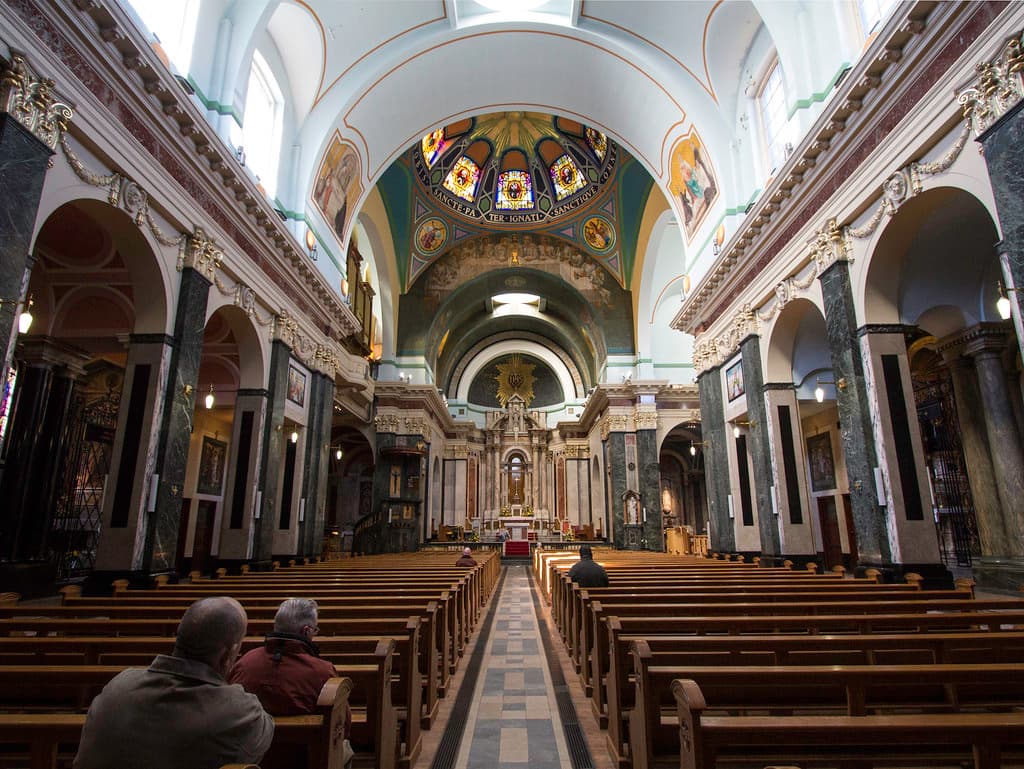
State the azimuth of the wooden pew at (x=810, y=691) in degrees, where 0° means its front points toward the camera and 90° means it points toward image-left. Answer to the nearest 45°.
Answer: approximately 180°

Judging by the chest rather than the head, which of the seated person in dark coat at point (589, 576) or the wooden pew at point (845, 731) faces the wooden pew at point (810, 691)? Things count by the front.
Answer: the wooden pew at point (845, 731)

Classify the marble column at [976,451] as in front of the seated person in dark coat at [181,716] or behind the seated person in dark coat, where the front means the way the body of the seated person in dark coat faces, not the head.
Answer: in front

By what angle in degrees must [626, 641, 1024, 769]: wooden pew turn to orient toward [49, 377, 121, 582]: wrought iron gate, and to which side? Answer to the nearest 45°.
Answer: approximately 90° to its left

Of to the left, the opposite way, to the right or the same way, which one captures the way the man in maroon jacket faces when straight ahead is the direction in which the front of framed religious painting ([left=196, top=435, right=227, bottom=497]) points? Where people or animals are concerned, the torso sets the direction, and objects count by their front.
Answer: to the left

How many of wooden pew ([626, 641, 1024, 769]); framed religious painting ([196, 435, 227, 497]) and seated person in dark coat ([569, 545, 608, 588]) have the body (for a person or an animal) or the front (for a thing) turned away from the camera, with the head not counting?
2

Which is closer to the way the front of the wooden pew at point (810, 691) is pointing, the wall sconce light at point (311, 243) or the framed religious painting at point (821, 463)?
the framed religious painting

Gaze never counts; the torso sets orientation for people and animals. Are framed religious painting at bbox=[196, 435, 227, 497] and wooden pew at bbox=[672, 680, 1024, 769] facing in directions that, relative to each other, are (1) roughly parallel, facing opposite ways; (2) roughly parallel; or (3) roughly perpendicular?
roughly perpendicular

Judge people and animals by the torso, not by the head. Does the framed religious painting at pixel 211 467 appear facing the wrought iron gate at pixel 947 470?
yes

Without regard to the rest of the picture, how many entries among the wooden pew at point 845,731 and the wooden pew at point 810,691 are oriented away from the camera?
2

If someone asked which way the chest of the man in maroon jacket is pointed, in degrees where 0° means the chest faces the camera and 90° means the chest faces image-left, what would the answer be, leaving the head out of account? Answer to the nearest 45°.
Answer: approximately 225°
